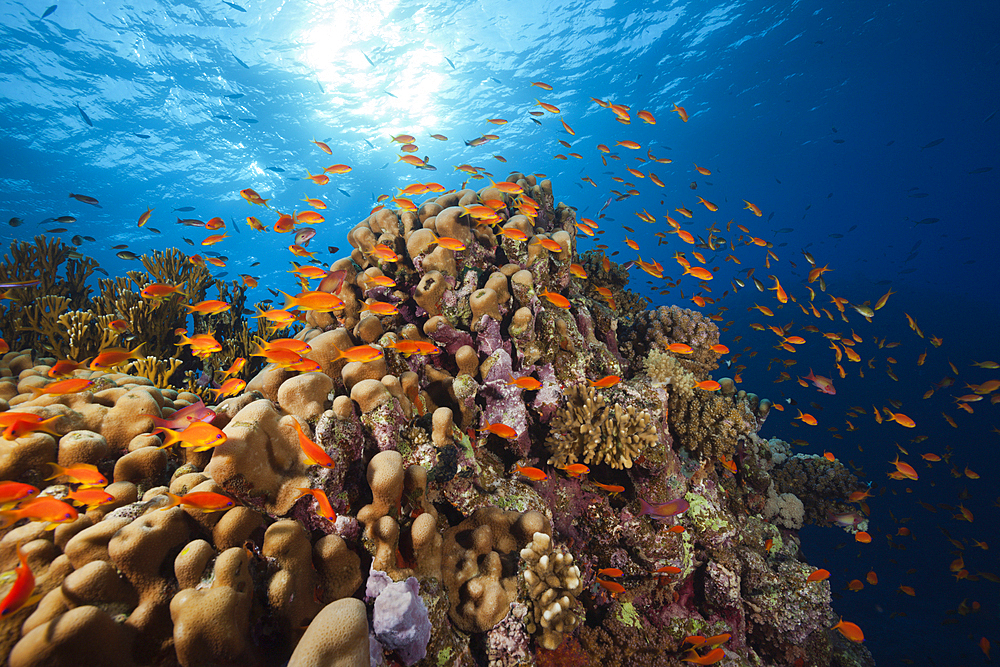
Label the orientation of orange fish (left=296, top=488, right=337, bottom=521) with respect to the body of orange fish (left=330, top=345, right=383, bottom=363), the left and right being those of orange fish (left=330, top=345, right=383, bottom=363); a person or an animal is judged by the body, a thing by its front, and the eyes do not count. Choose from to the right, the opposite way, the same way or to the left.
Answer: the same way

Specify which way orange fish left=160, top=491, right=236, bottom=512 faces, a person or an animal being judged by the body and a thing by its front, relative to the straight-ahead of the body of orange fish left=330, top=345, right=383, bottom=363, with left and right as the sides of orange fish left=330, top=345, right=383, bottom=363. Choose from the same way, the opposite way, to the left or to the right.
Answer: the same way

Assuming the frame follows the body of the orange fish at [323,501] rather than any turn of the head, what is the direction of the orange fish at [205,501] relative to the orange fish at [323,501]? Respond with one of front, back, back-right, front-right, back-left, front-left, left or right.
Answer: back

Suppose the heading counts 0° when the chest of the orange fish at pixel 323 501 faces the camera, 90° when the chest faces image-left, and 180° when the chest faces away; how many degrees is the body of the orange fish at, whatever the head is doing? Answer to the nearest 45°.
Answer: approximately 270°

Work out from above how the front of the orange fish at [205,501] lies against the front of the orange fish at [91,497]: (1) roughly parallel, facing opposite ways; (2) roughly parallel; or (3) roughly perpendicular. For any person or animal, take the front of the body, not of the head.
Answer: roughly parallel

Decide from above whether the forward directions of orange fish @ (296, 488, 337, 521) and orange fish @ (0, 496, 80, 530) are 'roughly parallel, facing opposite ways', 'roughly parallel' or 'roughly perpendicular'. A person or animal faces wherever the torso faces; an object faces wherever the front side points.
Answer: roughly parallel

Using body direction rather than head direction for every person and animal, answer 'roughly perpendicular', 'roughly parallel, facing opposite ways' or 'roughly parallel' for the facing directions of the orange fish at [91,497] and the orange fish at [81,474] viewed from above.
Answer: roughly parallel
